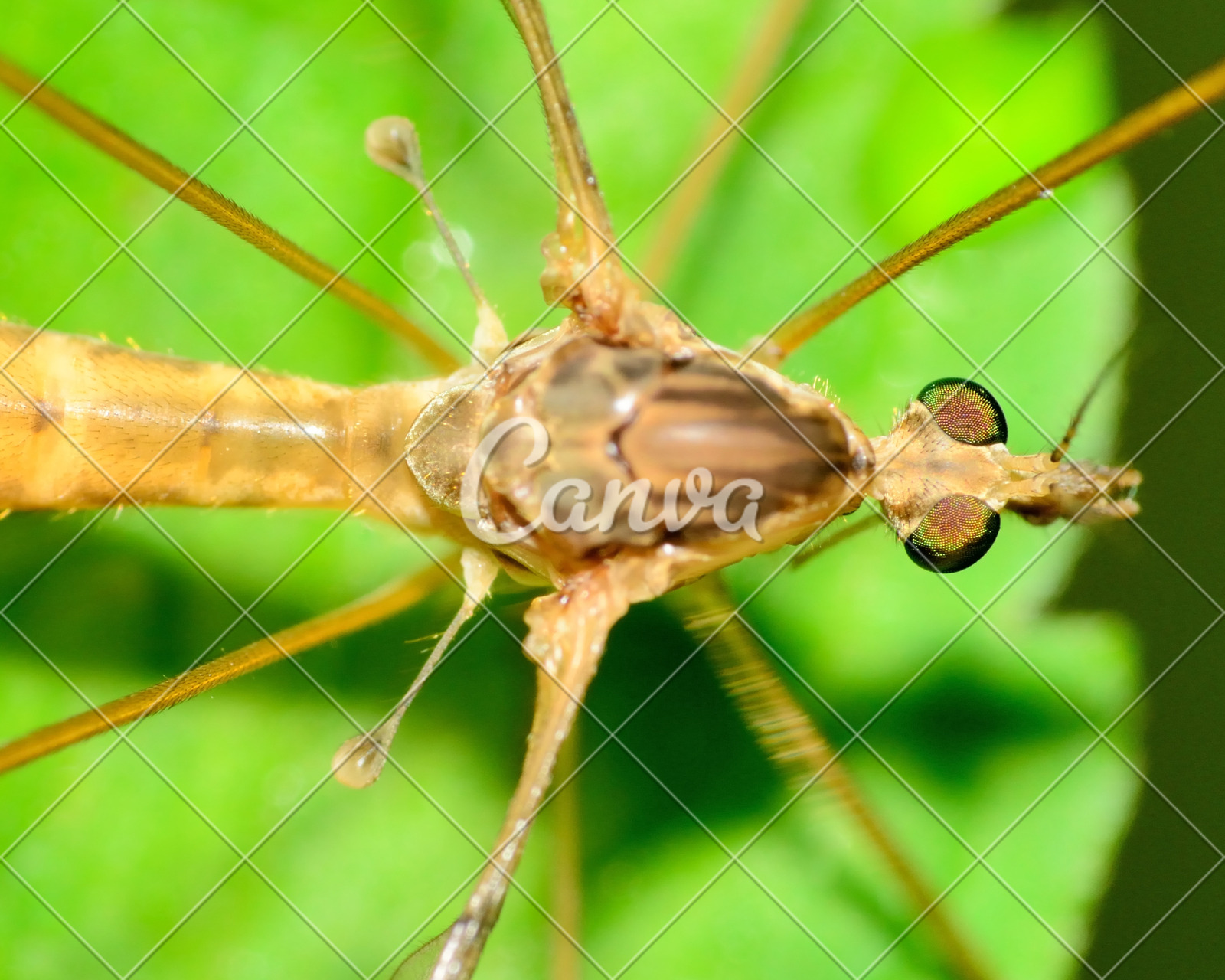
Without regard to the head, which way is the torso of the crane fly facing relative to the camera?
to the viewer's right
